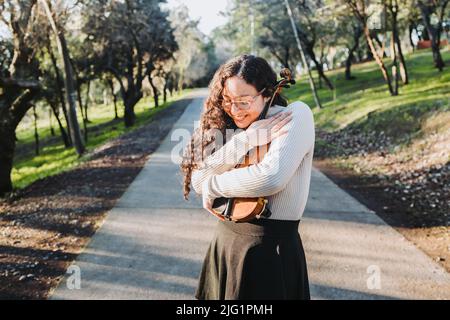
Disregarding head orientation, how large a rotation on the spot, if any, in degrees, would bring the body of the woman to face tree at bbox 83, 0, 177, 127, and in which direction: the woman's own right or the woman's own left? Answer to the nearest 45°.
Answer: approximately 135° to the woman's own right

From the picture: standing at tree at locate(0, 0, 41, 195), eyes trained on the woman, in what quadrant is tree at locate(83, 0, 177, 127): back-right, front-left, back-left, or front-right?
back-left

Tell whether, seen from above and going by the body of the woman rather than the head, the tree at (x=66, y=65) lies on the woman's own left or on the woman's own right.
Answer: on the woman's own right

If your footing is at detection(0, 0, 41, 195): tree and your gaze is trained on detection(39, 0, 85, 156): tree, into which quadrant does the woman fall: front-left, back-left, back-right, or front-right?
back-right

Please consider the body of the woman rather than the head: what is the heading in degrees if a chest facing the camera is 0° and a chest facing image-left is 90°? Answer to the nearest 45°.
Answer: approximately 45°

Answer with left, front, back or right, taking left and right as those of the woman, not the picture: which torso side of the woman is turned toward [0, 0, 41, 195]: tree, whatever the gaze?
right
